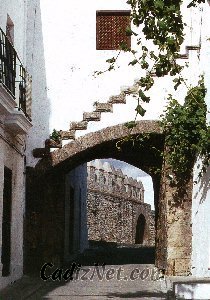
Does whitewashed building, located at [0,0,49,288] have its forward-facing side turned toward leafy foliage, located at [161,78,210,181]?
yes

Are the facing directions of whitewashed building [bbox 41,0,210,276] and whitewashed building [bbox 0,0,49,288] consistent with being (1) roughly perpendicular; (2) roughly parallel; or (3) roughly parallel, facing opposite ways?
roughly perpendicular

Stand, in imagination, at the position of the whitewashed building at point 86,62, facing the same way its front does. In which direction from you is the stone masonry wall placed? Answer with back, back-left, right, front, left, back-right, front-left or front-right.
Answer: back

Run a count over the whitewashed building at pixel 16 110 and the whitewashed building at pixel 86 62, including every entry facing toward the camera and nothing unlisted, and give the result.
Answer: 1

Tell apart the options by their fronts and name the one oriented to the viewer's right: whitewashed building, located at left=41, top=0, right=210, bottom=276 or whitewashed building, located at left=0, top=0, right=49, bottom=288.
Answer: whitewashed building, located at left=0, top=0, right=49, bottom=288

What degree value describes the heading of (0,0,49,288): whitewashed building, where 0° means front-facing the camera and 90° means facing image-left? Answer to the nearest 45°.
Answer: approximately 270°

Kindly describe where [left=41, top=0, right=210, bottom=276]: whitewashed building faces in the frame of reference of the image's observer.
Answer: facing the viewer
